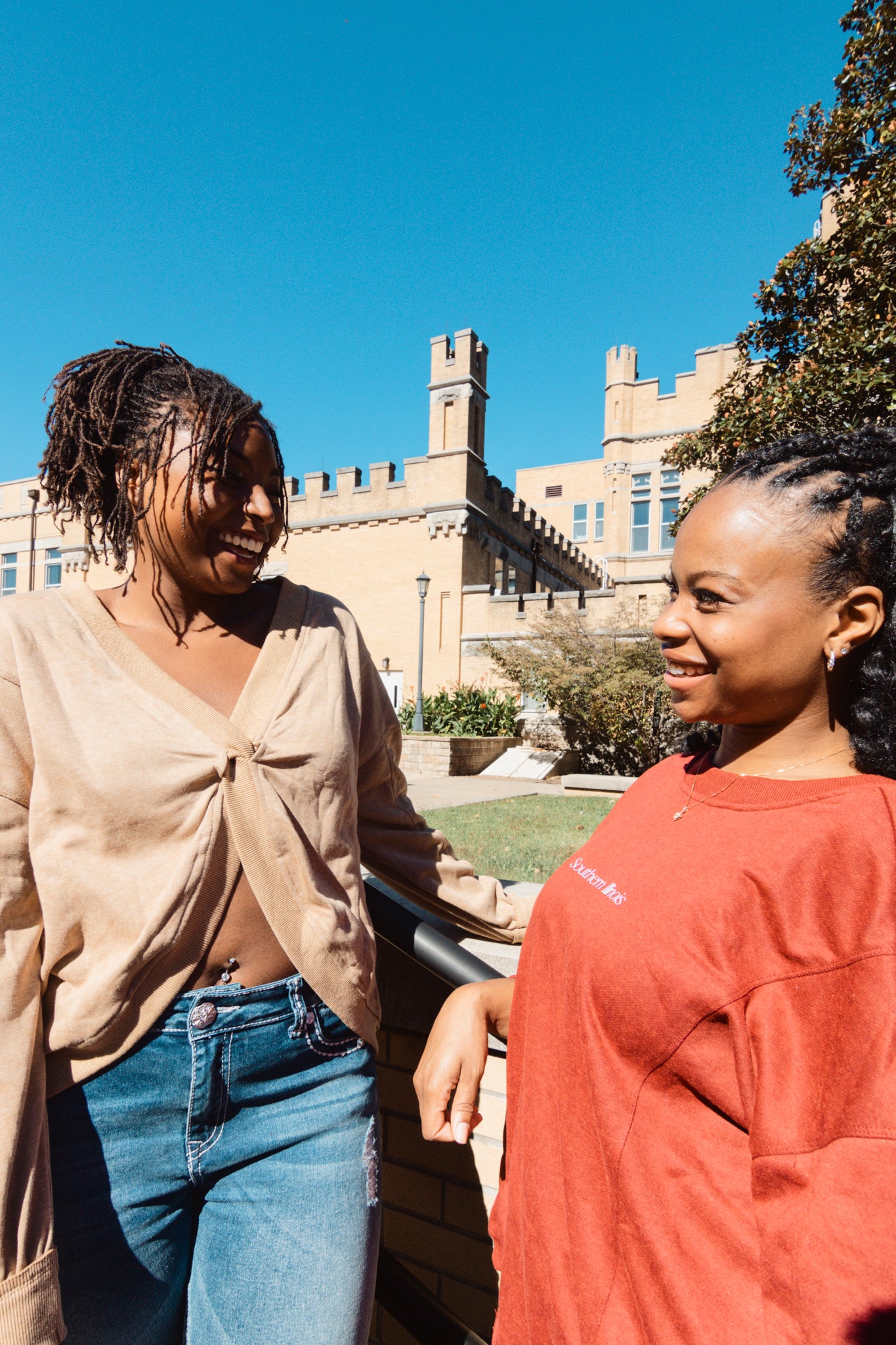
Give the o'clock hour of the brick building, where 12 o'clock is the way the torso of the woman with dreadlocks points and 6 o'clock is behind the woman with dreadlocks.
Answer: The brick building is roughly at 7 o'clock from the woman with dreadlocks.

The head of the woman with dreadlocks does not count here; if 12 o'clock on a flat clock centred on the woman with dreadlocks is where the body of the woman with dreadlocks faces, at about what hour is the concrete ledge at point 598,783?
The concrete ledge is roughly at 7 o'clock from the woman with dreadlocks.

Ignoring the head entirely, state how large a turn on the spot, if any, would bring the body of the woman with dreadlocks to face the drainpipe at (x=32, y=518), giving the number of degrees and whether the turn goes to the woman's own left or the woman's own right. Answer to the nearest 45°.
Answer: approximately 180°

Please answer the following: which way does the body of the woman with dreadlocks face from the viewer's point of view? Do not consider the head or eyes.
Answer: toward the camera

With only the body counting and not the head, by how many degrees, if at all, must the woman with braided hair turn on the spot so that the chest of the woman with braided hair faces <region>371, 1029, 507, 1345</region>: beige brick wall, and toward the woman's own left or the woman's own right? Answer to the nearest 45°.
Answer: approximately 90° to the woman's own right

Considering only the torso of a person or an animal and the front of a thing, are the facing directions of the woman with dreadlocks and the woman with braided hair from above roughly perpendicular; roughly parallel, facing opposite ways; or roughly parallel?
roughly perpendicular

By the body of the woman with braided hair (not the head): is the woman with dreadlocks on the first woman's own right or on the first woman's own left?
on the first woman's own right

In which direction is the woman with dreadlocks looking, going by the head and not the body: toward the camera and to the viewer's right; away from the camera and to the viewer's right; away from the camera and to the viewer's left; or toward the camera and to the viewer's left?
toward the camera and to the viewer's right

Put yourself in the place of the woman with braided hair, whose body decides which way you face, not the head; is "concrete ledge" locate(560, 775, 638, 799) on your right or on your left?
on your right

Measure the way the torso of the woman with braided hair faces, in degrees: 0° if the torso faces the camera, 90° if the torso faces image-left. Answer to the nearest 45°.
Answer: approximately 45°

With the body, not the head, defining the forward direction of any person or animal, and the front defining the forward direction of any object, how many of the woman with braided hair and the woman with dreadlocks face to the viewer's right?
0

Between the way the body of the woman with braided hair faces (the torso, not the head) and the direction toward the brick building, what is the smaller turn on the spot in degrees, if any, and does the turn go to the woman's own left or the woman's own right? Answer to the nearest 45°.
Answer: approximately 135° to the woman's own right

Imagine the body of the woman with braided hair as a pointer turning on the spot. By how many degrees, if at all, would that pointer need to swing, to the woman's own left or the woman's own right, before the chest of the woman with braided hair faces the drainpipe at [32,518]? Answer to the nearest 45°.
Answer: approximately 90° to the woman's own right

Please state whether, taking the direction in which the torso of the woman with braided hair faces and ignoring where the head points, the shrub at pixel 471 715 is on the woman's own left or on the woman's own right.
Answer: on the woman's own right
